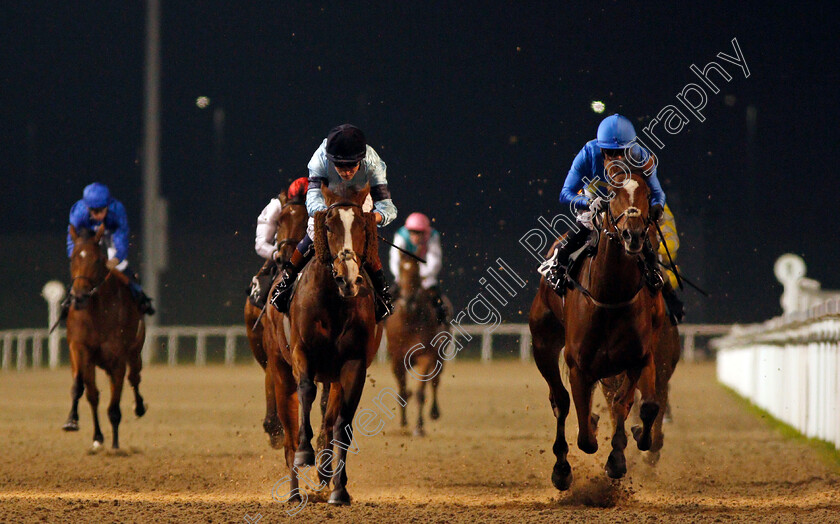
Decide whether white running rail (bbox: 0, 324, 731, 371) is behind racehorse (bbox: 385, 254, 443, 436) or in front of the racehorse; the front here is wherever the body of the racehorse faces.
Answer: behind

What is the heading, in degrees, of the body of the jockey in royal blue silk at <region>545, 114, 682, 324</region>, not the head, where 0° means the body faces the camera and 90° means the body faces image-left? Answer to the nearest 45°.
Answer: approximately 0°

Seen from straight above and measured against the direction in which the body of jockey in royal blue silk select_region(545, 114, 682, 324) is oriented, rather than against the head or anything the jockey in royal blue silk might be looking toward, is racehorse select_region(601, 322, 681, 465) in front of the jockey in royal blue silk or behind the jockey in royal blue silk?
behind

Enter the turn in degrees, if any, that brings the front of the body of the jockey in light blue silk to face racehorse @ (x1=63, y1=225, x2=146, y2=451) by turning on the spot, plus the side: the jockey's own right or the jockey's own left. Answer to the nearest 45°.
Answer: approximately 135° to the jockey's own right

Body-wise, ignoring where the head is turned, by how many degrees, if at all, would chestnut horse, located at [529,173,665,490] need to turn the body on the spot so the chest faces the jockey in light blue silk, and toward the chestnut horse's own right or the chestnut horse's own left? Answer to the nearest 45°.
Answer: approximately 90° to the chestnut horse's own right

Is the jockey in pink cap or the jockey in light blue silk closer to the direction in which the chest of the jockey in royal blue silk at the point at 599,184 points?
the jockey in light blue silk
